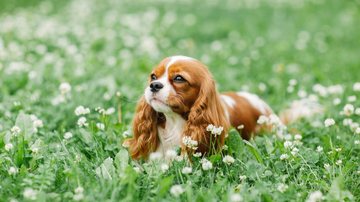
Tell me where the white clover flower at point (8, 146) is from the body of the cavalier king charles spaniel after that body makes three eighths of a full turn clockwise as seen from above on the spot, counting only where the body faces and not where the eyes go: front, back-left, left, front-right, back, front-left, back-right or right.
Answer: left

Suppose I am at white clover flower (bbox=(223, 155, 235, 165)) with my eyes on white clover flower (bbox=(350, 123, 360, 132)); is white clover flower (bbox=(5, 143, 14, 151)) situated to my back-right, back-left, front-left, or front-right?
back-left

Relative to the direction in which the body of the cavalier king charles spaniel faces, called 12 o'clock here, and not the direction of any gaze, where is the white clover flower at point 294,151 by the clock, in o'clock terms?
The white clover flower is roughly at 8 o'clock from the cavalier king charles spaniel.

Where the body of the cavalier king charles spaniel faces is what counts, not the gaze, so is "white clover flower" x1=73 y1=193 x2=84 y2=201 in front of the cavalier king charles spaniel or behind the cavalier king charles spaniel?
in front

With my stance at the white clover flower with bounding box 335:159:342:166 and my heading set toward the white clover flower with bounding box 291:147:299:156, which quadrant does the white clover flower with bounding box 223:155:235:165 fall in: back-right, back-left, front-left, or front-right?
front-left

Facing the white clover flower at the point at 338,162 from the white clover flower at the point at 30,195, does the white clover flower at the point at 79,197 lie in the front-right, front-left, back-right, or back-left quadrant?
front-right

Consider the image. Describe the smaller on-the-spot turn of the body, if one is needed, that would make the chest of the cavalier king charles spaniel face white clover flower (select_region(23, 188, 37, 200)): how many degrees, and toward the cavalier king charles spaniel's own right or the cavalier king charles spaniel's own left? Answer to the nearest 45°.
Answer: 0° — it already faces it

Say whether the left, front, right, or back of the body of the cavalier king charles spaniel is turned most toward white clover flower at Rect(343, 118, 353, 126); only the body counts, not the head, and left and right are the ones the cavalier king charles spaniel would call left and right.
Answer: back

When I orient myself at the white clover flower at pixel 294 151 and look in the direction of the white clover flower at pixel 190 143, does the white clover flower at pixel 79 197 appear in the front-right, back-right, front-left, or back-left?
front-left

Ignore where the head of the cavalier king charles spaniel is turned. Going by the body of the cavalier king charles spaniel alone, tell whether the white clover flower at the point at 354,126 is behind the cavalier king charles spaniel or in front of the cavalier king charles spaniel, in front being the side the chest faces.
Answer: behind
